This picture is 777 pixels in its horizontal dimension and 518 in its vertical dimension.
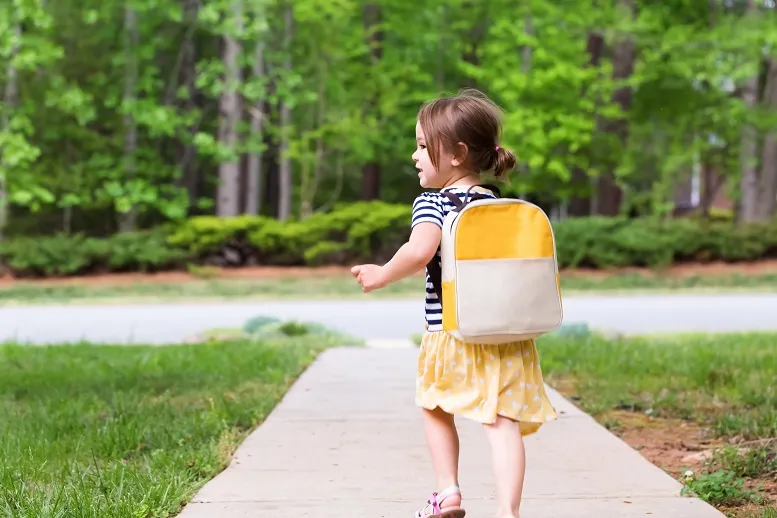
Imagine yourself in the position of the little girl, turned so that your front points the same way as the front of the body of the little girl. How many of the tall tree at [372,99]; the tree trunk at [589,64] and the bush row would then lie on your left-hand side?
0

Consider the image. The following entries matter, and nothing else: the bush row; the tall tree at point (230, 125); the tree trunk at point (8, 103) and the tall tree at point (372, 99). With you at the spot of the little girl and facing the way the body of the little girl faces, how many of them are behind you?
0

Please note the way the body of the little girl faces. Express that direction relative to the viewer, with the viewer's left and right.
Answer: facing away from the viewer and to the left of the viewer

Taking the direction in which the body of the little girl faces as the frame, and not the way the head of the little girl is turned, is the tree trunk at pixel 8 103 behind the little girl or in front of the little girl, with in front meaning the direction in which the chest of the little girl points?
in front

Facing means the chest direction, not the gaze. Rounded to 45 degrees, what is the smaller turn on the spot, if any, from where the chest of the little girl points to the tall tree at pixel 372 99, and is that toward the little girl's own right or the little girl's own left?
approximately 45° to the little girl's own right

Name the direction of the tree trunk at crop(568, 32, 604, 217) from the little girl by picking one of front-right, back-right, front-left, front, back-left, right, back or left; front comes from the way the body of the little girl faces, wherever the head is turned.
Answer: front-right

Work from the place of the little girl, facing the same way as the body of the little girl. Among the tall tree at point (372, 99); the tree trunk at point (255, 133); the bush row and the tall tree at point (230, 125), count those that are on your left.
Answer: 0

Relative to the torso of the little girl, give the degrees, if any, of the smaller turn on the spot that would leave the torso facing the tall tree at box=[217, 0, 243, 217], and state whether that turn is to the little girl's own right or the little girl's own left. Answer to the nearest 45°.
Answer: approximately 45° to the little girl's own right

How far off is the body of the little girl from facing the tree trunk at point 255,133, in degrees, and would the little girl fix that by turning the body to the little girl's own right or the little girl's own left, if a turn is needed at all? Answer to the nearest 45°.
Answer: approximately 45° to the little girl's own right

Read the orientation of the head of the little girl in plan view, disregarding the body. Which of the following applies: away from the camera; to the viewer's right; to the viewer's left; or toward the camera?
to the viewer's left
